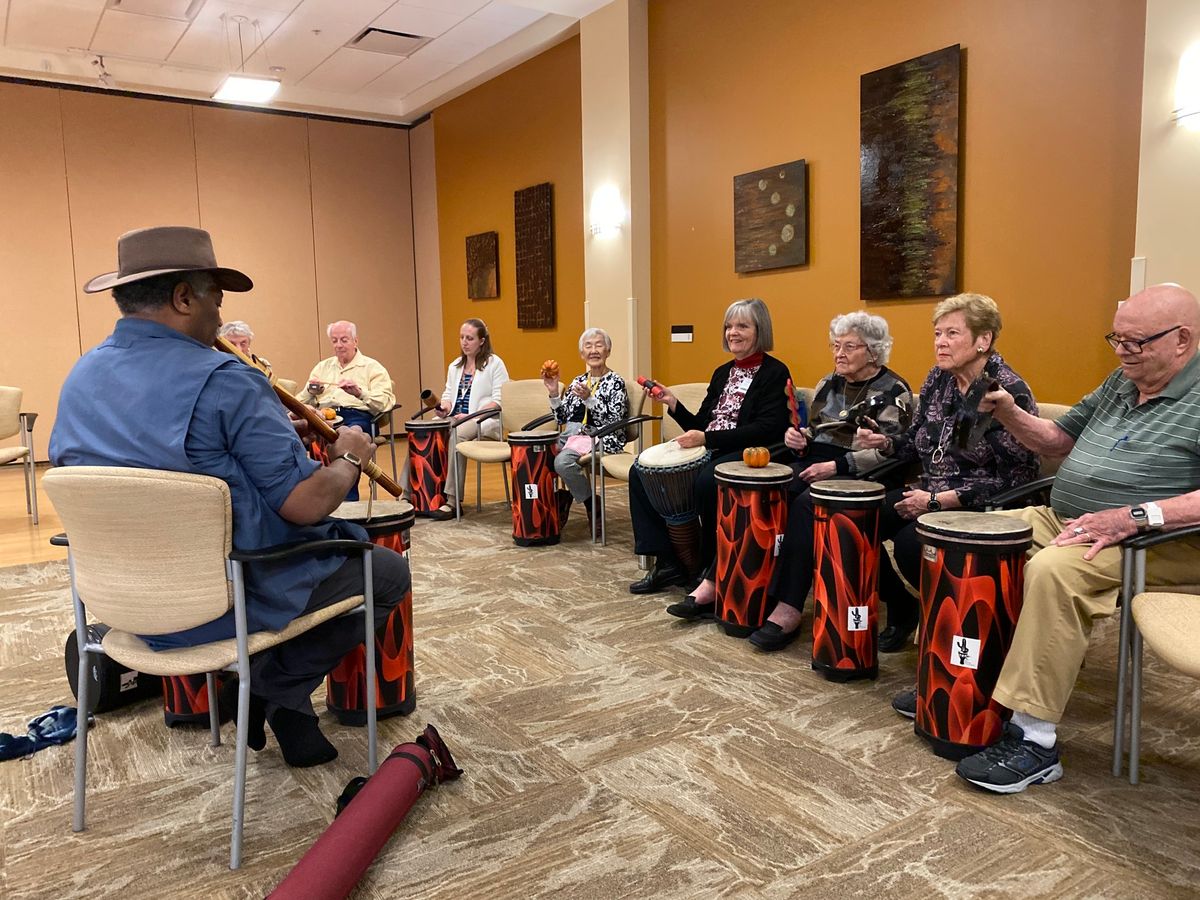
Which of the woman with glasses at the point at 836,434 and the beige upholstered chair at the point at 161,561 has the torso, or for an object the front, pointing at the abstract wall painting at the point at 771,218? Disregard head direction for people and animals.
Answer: the beige upholstered chair

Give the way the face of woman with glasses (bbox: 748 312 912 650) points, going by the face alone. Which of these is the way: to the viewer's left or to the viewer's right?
to the viewer's left

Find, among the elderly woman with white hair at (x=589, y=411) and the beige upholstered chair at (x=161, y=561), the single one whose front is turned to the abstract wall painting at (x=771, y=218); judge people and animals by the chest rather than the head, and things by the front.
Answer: the beige upholstered chair

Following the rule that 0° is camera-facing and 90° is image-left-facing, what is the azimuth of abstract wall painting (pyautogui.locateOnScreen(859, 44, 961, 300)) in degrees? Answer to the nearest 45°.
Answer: approximately 45°

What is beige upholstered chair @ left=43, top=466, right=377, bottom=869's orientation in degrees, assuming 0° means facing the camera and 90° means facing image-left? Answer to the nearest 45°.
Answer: approximately 225°

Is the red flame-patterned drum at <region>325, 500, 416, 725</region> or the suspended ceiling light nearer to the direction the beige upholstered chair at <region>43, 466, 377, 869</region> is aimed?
the red flame-patterned drum
